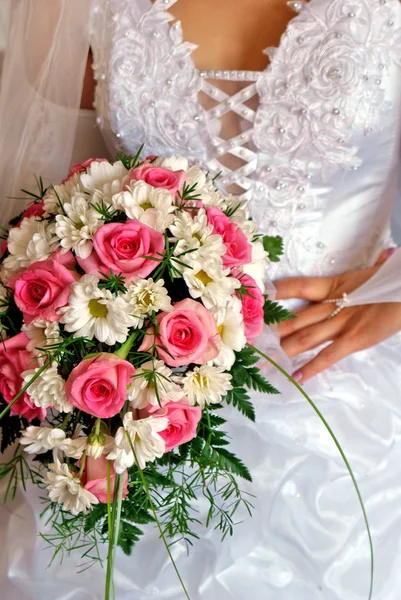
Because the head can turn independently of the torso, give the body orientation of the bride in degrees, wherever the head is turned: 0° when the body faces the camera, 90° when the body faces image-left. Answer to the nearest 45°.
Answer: approximately 0°
